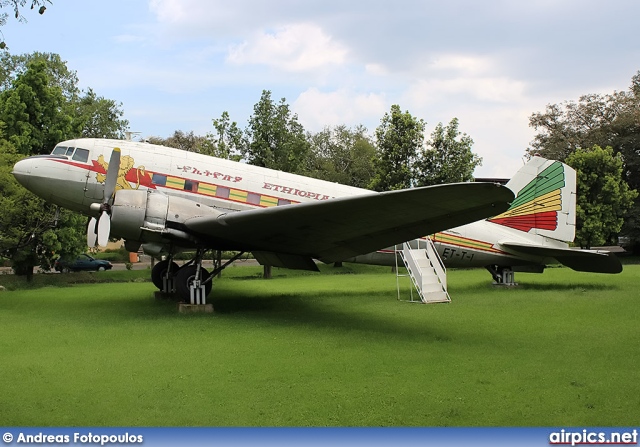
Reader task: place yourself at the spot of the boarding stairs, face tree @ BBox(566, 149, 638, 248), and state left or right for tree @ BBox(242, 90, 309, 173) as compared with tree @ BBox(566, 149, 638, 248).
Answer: left

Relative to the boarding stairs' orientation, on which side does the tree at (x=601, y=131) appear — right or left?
on its left

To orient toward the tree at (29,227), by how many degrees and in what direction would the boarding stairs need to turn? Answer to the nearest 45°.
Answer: approximately 135° to its right

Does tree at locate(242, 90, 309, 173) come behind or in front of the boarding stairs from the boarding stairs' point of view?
behind

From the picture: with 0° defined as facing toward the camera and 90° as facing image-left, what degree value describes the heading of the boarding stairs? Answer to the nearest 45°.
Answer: approximately 315°
